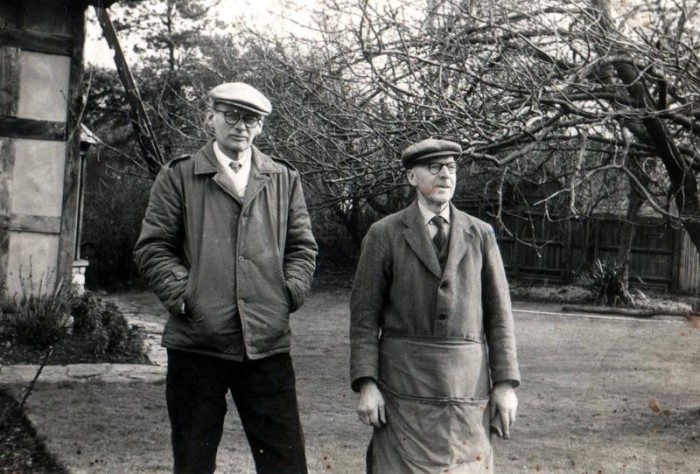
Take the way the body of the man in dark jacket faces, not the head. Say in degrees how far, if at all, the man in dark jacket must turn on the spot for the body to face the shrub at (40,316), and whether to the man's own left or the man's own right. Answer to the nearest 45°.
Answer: approximately 180°

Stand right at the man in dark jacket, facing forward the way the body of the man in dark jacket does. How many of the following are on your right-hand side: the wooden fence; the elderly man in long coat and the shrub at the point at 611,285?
0

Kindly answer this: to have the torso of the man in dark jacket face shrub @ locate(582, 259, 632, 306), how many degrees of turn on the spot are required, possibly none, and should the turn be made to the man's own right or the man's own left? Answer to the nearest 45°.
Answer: approximately 135° to the man's own left

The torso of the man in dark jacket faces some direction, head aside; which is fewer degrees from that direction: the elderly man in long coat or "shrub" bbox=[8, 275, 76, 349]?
the elderly man in long coat

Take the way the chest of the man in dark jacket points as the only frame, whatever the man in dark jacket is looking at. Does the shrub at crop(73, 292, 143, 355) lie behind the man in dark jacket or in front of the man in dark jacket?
behind

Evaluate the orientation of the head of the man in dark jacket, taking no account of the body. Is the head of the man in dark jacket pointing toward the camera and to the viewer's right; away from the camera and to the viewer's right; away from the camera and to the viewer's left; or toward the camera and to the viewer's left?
toward the camera and to the viewer's right

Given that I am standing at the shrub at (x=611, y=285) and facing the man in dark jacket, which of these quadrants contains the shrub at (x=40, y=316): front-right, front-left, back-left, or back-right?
front-right

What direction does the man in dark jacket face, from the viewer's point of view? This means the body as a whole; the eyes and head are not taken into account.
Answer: toward the camera

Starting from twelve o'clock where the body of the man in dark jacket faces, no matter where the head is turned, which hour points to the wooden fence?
The wooden fence is roughly at 7 o'clock from the man in dark jacket.

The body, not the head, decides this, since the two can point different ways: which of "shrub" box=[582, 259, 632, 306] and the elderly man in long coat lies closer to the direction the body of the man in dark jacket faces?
the elderly man in long coat

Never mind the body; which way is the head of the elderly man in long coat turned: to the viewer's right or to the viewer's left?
to the viewer's right

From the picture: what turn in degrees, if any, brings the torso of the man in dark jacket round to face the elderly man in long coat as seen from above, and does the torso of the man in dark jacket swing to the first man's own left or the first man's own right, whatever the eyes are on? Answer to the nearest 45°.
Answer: approximately 90° to the first man's own left
